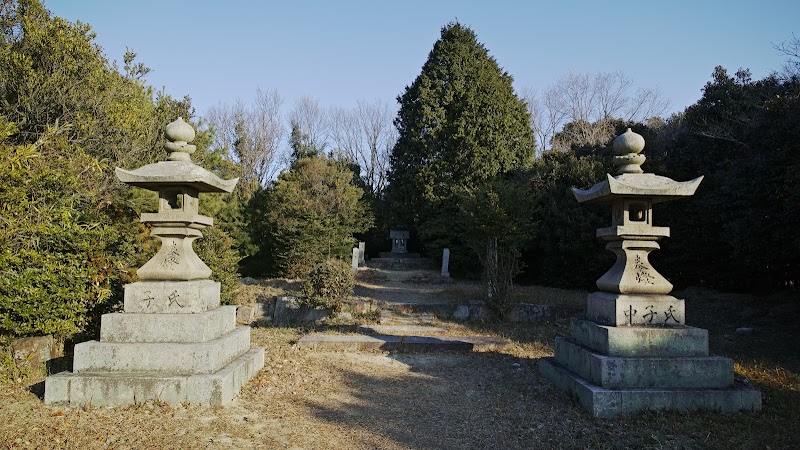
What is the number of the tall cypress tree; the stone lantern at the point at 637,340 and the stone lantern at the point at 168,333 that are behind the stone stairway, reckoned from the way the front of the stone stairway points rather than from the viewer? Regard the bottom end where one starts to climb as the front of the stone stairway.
1

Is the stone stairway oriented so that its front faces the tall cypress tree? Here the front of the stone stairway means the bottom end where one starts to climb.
no

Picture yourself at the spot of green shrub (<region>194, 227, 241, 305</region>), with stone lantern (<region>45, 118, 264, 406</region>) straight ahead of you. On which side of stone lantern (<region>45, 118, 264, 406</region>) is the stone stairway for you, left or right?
left

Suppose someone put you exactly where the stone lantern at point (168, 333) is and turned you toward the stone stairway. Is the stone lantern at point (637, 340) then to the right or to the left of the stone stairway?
right

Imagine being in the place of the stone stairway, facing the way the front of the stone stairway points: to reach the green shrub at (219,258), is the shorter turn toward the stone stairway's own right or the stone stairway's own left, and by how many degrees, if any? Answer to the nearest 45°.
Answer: approximately 135° to the stone stairway's own right

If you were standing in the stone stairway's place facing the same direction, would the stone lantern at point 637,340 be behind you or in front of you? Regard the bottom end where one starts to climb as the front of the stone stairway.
in front

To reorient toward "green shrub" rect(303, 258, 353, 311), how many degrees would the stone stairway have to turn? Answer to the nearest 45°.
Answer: approximately 135° to its right

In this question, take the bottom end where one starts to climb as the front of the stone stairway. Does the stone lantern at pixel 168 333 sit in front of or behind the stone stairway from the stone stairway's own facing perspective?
in front

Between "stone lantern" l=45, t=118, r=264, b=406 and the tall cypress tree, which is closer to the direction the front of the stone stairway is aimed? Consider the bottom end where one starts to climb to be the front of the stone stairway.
the stone lantern

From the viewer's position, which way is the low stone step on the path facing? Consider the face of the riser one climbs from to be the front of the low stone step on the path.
facing the viewer

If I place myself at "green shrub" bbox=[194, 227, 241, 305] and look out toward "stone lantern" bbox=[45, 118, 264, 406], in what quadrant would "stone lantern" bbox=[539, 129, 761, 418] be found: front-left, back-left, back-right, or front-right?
front-left

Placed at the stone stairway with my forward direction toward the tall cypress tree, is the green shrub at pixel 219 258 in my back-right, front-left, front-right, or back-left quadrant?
front-left
